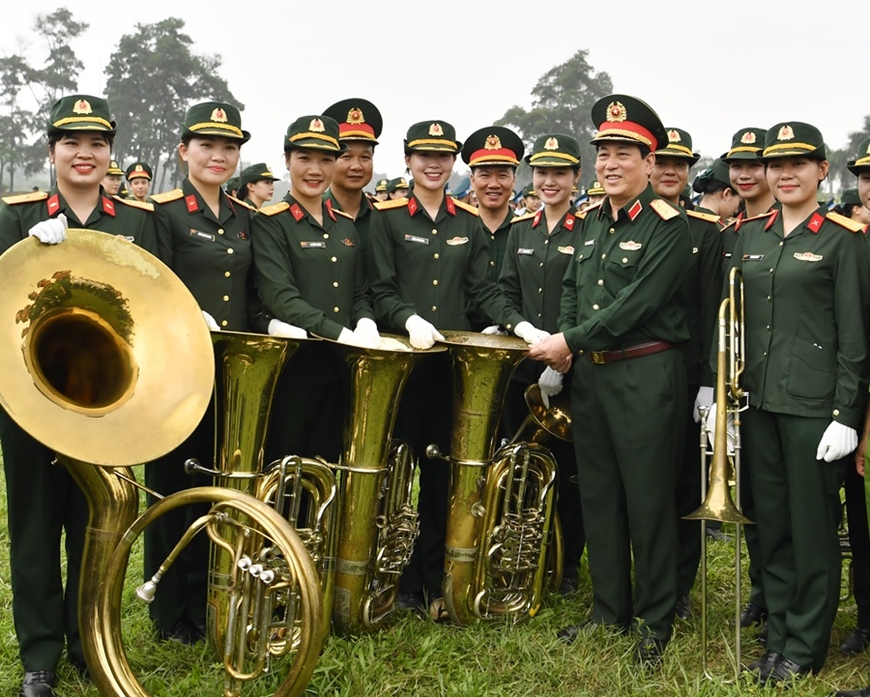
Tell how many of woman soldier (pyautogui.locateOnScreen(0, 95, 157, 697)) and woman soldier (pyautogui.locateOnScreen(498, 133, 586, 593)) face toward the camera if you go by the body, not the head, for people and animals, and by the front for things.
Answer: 2

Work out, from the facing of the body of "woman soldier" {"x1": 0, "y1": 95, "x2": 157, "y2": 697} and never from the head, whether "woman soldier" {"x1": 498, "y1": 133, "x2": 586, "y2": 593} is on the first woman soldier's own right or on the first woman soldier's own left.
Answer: on the first woman soldier's own left

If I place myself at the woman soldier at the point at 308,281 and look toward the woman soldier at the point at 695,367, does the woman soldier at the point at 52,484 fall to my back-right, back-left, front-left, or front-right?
back-right

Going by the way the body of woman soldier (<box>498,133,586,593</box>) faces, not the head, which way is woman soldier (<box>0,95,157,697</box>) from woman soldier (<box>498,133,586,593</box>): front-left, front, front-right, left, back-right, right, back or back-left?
front-right

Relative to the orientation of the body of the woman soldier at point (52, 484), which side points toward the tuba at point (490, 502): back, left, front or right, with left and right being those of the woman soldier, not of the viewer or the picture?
left

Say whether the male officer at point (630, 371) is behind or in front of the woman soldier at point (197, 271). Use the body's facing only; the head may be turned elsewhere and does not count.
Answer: in front

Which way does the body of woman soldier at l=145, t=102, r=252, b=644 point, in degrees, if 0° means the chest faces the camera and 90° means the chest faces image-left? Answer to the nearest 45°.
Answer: approximately 315°
